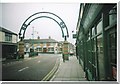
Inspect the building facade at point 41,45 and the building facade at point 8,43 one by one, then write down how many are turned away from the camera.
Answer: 0

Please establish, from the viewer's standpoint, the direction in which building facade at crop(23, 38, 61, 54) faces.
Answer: facing the viewer

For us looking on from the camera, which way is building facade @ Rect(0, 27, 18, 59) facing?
facing the viewer and to the right of the viewer
